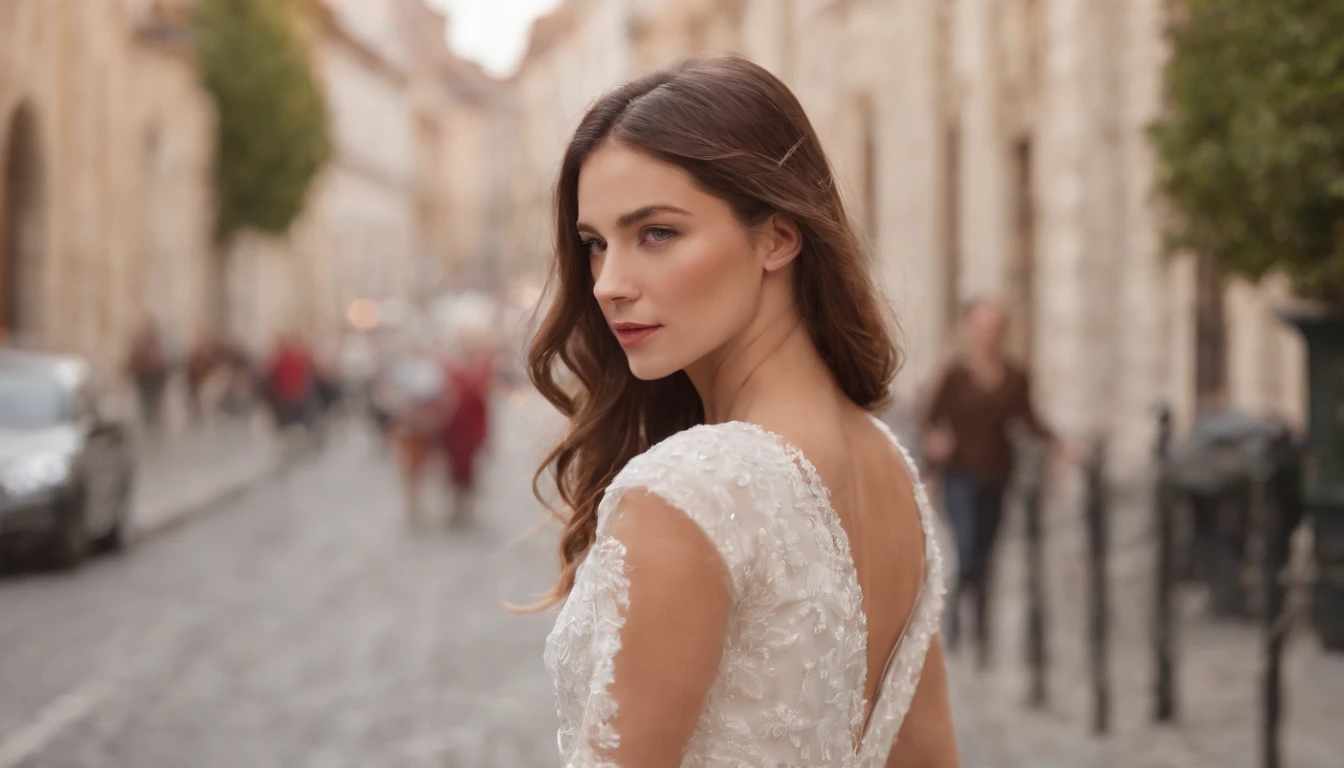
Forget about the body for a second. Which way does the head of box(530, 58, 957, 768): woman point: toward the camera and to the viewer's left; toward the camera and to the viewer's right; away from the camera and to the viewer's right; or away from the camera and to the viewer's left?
toward the camera and to the viewer's left

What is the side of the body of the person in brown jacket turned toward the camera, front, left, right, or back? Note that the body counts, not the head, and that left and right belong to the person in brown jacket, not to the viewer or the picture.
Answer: front

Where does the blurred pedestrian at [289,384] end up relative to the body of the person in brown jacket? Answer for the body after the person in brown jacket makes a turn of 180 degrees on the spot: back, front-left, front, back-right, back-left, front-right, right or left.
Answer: front-left

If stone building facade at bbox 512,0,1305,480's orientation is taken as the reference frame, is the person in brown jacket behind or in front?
in front

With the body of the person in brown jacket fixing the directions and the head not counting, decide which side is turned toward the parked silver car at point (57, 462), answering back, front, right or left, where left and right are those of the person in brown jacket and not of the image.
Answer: right

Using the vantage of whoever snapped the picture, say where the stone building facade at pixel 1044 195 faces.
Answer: facing the viewer and to the left of the viewer

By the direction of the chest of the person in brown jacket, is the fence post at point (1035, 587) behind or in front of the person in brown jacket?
in front

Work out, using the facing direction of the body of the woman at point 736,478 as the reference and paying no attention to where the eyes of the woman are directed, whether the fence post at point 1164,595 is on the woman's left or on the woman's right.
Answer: on the woman's right

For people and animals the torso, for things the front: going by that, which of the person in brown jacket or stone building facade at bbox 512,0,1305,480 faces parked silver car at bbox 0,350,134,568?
the stone building facade

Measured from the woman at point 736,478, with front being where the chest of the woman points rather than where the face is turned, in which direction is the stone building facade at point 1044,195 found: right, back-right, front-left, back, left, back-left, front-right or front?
front-right

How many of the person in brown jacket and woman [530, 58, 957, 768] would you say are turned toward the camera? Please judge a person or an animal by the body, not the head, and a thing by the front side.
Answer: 1

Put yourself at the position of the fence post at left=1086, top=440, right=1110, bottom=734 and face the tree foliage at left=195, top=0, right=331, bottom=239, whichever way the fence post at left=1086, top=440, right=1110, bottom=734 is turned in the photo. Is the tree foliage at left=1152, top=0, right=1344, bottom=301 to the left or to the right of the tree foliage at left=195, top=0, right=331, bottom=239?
right

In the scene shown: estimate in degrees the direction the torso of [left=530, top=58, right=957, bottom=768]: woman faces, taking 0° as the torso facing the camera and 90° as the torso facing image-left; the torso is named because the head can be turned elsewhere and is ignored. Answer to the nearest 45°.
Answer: approximately 135°
